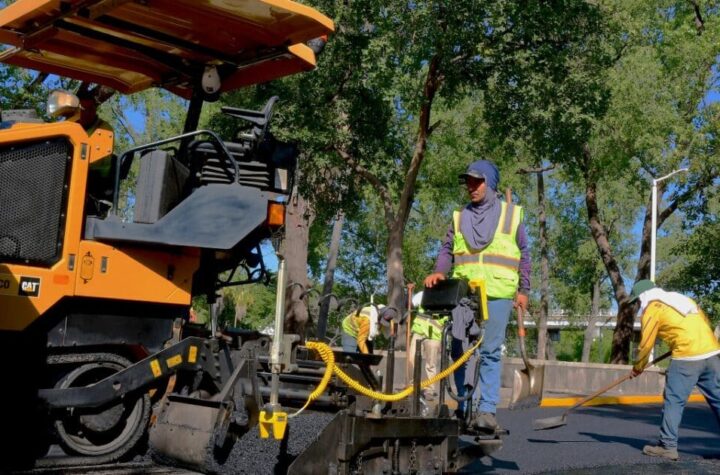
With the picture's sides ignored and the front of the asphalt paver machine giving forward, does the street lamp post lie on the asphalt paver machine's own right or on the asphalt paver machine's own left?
on the asphalt paver machine's own right

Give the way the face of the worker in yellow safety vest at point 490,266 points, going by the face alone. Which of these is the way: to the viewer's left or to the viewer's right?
to the viewer's left

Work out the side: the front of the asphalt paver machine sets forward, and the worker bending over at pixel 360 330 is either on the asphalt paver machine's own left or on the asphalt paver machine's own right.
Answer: on the asphalt paver machine's own right

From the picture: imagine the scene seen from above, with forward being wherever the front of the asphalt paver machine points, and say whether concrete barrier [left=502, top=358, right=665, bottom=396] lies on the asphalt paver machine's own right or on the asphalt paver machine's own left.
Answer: on the asphalt paver machine's own right

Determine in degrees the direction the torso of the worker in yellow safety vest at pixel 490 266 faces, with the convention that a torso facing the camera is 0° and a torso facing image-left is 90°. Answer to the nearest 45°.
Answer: approximately 45°

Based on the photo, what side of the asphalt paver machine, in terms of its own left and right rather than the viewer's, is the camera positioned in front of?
left
